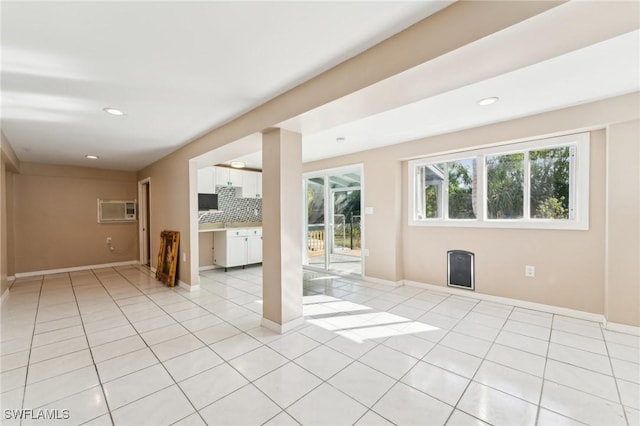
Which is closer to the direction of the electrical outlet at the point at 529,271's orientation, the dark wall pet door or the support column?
the support column

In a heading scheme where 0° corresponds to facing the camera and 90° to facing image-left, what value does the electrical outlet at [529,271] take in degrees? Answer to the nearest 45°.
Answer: approximately 0°

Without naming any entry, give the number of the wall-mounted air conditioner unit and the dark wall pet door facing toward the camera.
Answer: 2

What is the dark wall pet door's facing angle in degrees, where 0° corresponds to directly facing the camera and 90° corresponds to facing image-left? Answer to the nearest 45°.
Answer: approximately 0°

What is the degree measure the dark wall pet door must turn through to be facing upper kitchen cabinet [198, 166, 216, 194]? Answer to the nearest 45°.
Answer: approximately 90° to its right

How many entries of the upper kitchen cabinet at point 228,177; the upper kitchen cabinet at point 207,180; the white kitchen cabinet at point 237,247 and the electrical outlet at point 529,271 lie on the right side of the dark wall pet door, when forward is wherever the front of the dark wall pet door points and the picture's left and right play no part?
3

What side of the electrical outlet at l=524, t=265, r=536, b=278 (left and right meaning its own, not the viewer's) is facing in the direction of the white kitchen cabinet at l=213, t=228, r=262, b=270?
right

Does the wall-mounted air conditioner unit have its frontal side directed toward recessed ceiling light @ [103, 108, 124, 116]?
yes
